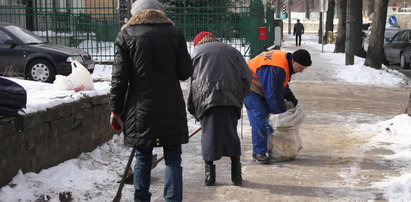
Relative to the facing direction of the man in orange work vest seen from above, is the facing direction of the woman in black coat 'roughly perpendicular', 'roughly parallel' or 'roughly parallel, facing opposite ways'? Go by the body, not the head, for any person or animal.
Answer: roughly perpendicular

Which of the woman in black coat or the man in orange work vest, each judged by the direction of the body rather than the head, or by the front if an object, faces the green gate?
the woman in black coat

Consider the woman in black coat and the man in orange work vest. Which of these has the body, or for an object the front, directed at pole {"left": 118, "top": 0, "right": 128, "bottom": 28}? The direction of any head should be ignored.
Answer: the woman in black coat

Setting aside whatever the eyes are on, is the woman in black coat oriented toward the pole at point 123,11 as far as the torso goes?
yes

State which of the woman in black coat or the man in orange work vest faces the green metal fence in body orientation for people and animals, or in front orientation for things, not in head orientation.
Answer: the woman in black coat

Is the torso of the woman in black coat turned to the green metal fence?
yes

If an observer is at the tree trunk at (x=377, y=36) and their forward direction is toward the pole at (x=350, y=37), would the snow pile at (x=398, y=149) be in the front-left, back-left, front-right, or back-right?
back-left

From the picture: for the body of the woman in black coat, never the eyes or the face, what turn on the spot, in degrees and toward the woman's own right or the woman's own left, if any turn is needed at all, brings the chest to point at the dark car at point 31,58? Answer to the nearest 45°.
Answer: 0° — they already face it

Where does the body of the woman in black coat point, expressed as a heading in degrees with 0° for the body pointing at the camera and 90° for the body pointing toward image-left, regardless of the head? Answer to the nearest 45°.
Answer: approximately 180°
